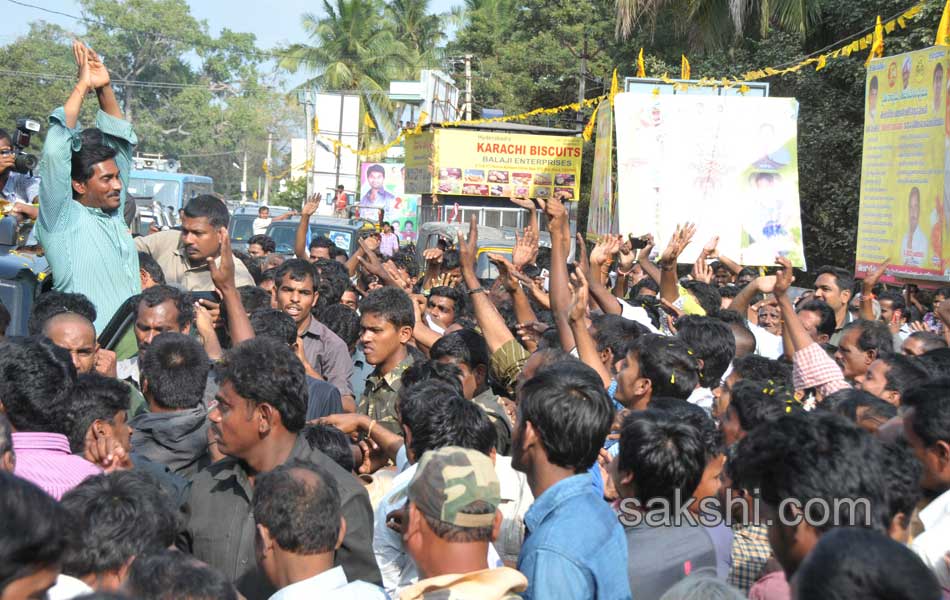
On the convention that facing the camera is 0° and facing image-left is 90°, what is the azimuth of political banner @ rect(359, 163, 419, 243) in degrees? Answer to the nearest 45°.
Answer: approximately 0°

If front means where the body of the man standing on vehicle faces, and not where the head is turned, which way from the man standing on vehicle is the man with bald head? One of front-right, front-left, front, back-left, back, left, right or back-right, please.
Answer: front-right

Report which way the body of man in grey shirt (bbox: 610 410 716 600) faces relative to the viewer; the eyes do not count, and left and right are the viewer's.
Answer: facing away from the viewer and to the left of the viewer

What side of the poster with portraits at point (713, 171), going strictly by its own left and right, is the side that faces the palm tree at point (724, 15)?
back

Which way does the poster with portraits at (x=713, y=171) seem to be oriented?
toward the camera

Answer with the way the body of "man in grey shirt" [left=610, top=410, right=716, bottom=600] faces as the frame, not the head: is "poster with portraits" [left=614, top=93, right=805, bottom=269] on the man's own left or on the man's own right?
on the man's own right

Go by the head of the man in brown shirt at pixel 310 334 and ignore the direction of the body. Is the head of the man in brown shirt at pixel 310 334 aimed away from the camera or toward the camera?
toward the camera

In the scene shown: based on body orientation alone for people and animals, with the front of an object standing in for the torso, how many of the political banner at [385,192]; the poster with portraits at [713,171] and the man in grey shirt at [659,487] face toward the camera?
2

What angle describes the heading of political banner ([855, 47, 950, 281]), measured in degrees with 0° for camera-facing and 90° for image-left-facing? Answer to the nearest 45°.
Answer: approximately 45°

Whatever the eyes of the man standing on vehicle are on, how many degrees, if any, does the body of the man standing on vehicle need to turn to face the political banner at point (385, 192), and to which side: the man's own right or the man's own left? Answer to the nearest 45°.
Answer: approximately 135° to the man's own left

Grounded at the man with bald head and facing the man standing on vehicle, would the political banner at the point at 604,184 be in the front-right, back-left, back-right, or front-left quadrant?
front-right

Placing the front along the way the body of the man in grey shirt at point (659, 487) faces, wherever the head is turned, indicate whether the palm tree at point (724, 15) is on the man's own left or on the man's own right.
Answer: on the man's own right

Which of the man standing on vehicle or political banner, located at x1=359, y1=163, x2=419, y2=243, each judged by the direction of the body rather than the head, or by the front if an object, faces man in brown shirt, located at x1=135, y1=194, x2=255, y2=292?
the political banner

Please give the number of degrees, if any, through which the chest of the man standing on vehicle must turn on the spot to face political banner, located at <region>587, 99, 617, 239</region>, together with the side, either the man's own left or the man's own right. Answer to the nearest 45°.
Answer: approximately 90° to the man's own left

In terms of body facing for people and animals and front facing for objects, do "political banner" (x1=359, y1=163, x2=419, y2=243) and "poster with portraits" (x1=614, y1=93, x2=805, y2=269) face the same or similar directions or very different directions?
same or similar directions

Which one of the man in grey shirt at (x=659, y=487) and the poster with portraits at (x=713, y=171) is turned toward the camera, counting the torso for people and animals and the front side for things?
the poster with portraits

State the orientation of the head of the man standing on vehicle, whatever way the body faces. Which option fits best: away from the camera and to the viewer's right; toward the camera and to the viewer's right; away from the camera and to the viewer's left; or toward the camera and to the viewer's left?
toward the camera and to the viewer's right

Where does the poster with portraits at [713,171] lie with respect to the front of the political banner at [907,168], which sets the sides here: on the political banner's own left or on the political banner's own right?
on the political banner's own right
